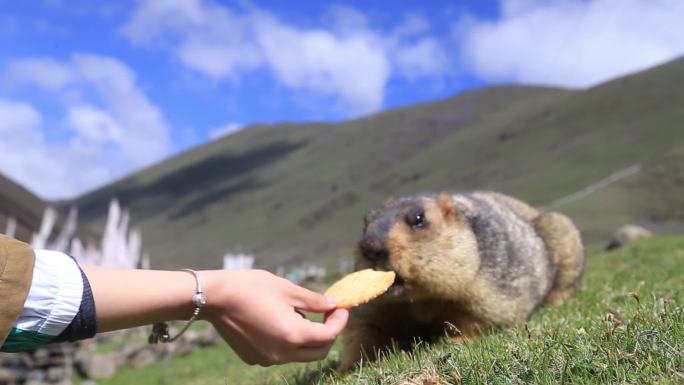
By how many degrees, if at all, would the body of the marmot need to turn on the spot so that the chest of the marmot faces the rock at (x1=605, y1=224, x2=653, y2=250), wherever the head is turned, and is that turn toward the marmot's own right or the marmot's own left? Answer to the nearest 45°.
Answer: approximately 135° to the marmot's own right

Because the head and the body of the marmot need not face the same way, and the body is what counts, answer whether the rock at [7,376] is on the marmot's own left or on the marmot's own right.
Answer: on the marmot's own right

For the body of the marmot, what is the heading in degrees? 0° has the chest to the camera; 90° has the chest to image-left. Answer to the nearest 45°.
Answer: approximately 45°
